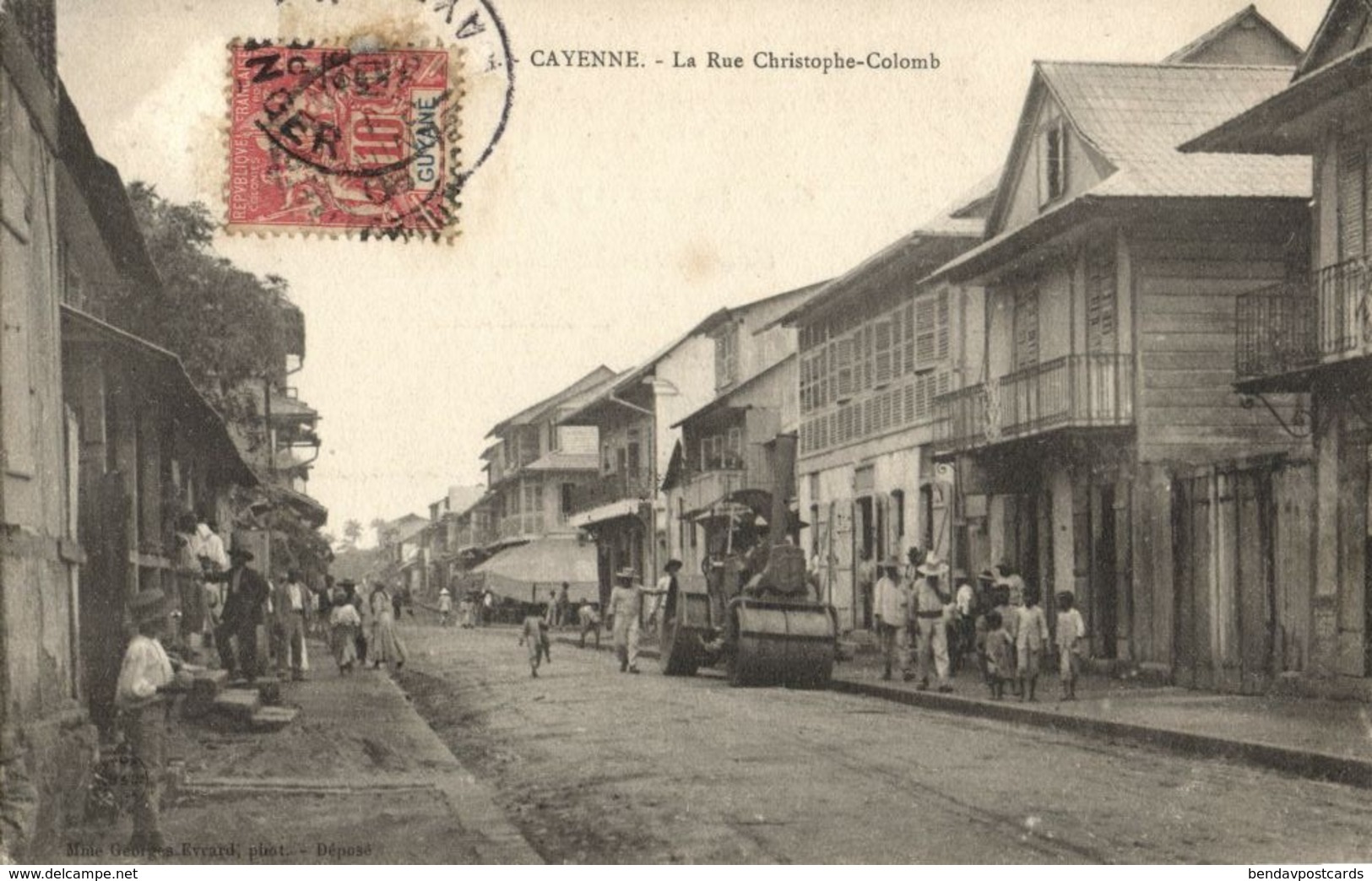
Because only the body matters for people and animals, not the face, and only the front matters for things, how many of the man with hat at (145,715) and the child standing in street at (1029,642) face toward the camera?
1

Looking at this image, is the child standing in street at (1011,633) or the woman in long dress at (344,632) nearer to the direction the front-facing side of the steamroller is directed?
the child standing in street

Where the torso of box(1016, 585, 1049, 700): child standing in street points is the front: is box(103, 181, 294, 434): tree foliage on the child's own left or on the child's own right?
on the child's own right

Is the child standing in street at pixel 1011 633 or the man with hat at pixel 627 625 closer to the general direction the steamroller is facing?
the child standing in street

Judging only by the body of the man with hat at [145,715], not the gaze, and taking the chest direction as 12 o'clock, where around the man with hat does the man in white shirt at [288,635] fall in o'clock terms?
The man in white shirt is roughly at 9 o'clock from the man with hat.

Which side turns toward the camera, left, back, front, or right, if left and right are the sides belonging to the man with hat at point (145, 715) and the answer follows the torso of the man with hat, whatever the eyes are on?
right
